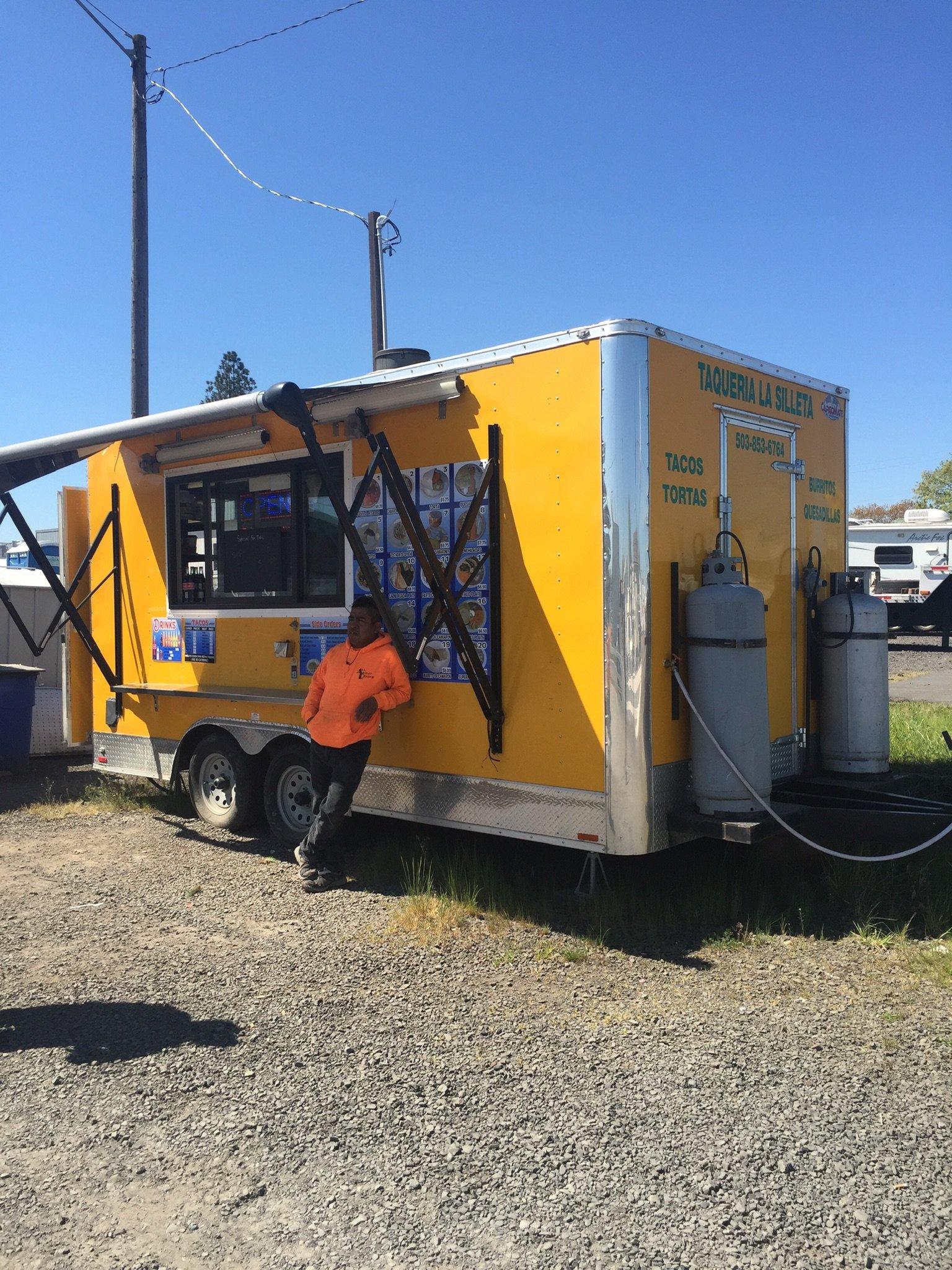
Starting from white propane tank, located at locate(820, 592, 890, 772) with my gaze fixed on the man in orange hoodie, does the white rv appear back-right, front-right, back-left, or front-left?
back-right

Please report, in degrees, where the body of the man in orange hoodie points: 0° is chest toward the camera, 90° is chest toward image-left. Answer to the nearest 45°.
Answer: approximately 45°

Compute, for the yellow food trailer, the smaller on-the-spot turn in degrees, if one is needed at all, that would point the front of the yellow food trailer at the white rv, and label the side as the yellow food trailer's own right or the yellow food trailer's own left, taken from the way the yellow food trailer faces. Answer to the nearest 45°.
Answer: approximately 90° to the yellow food trailer's own left

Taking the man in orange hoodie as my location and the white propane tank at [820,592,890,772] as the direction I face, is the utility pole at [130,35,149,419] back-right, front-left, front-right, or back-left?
back-left

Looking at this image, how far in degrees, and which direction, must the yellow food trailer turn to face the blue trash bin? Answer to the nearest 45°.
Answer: approximately 180°

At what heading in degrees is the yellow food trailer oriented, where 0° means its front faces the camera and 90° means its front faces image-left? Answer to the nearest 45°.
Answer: approximately 315°

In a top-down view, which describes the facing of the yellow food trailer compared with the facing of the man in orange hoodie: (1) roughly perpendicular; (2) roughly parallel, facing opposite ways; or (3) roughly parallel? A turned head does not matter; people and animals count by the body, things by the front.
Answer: roughly perpendicular

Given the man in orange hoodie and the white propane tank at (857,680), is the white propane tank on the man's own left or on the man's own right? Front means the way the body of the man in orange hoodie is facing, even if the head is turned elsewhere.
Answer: on the man's own left

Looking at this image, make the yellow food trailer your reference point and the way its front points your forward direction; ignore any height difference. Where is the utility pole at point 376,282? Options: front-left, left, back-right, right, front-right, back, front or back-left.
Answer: back-left

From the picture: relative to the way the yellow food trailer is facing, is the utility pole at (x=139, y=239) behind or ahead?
behind
